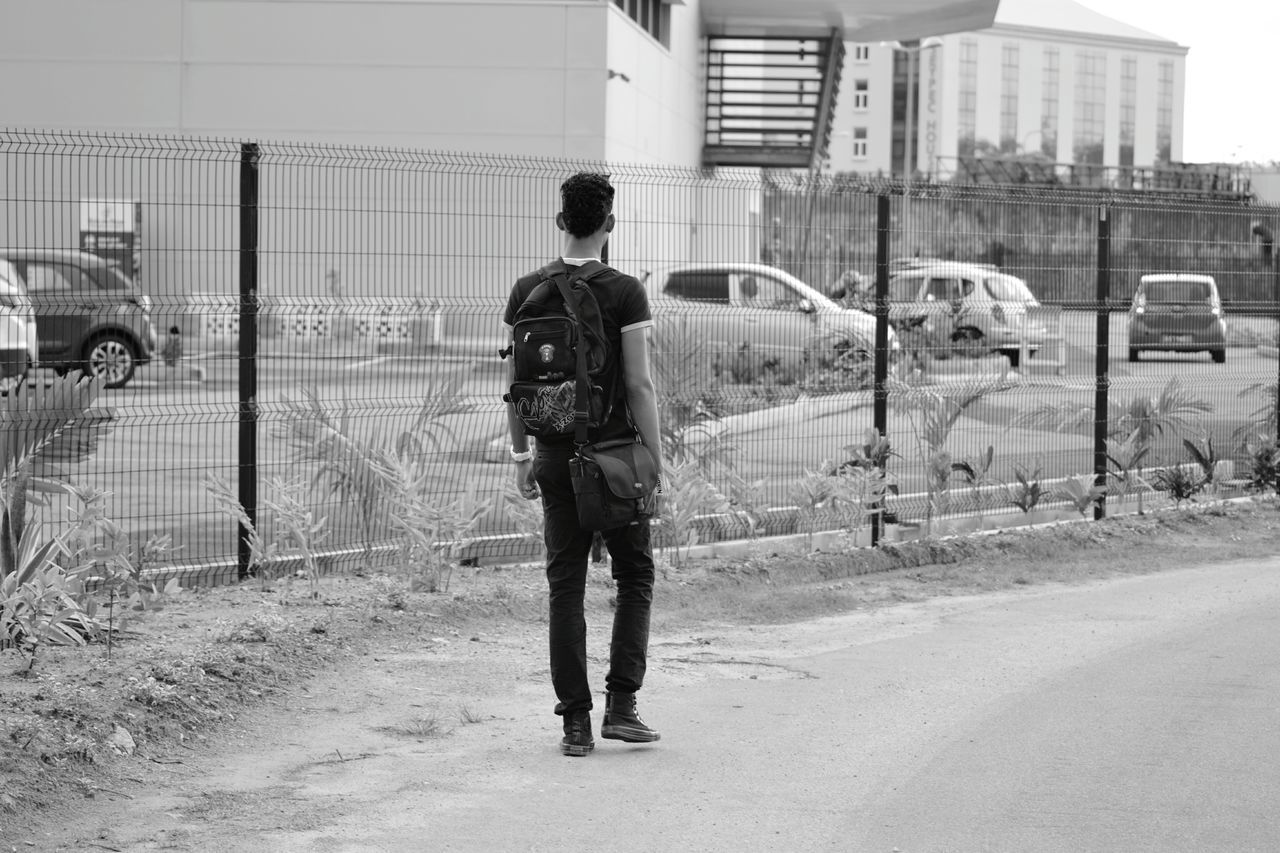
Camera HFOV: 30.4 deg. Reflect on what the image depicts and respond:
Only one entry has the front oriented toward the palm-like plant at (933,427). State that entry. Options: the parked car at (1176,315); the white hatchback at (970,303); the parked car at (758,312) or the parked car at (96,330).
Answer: the parked car at (758,312)

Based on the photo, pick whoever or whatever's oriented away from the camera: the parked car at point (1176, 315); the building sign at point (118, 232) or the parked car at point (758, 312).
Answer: the parked car at point (1176, 315)

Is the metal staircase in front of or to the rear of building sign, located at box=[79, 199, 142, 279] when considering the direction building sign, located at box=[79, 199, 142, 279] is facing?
to the rear

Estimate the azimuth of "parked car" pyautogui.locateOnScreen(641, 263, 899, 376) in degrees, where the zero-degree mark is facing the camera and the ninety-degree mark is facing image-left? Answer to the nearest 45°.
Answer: approximately 270°

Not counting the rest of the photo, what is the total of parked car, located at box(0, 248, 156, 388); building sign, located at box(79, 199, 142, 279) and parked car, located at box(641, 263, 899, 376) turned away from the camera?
0

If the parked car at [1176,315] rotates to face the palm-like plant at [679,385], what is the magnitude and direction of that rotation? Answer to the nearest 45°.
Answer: approximately 135° to its left

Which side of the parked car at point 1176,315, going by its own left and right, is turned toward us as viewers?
back

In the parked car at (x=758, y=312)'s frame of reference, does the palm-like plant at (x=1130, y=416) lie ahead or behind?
ahead

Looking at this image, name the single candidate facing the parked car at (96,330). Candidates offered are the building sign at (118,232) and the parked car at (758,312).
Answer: the building sign

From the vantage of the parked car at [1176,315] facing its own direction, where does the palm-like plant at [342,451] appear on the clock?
The palm-like plant is roughly at 7 o'clock from the parked car.

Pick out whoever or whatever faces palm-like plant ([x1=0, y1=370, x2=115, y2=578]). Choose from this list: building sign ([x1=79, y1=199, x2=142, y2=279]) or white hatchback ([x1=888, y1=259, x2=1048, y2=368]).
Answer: the building sign

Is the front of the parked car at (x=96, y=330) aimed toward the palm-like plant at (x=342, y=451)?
no

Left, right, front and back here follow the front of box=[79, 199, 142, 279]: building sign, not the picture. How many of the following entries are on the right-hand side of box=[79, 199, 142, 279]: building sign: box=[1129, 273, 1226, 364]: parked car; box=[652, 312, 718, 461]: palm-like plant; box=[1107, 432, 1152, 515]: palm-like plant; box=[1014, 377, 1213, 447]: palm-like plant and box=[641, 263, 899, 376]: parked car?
0

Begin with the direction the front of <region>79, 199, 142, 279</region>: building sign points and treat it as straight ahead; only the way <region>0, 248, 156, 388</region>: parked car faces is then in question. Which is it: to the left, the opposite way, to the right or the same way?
to the right

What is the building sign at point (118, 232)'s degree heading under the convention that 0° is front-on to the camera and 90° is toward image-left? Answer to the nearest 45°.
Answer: approximately 0°
